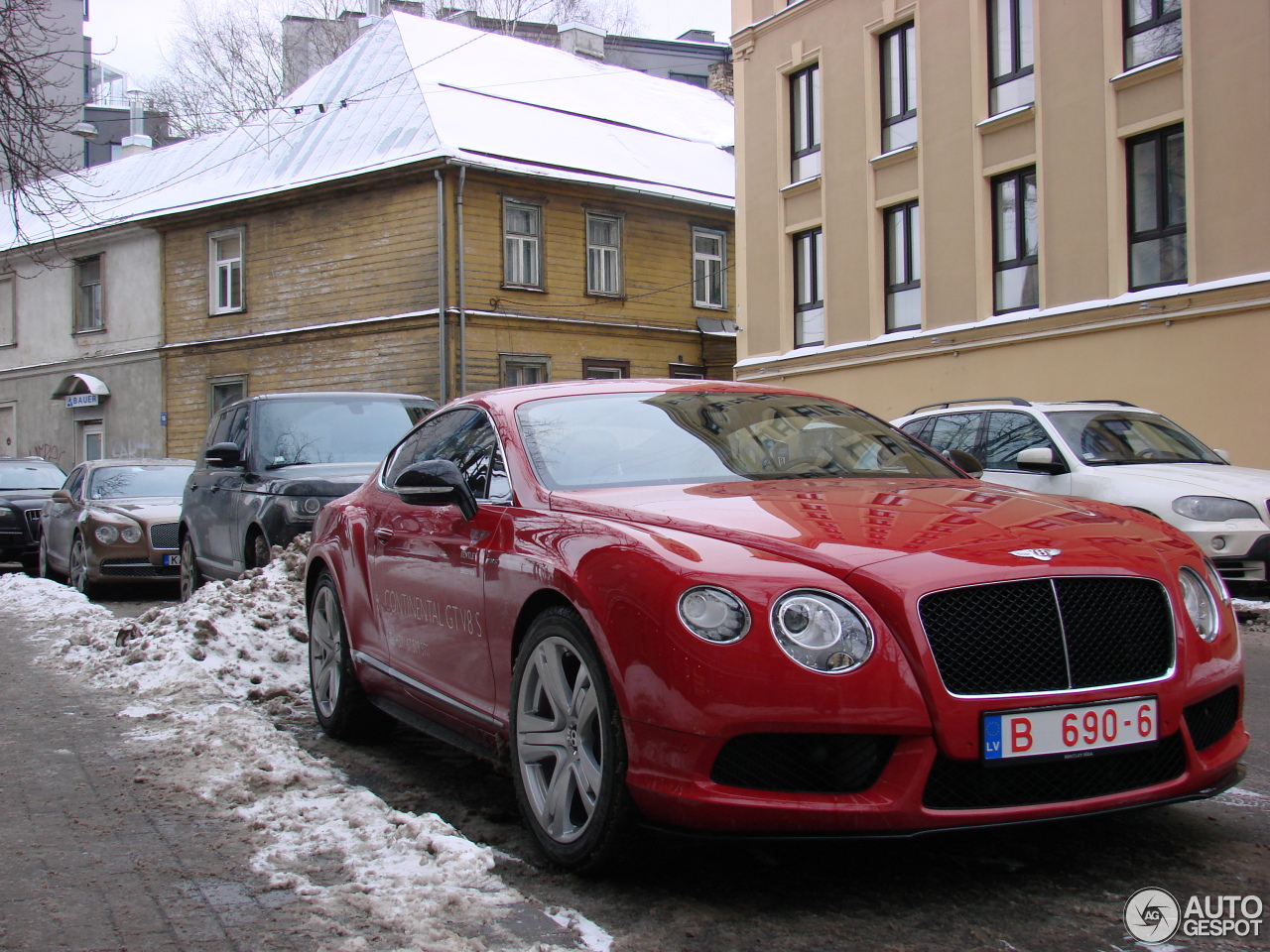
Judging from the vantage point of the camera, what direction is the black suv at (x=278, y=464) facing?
facing the viewer and to the right of the viewer

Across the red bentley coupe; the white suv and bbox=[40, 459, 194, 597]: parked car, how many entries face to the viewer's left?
0

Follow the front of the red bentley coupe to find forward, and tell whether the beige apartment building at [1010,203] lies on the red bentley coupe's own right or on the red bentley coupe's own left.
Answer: on the red bentley coupe's own left

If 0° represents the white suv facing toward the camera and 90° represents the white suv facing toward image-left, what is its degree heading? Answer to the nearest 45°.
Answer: approximately 315°

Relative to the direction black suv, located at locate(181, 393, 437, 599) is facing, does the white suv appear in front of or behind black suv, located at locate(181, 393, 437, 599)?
in front

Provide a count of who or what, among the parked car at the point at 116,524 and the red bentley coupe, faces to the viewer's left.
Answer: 0

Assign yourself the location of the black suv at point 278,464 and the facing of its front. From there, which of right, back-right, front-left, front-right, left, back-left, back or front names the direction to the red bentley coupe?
front-right
